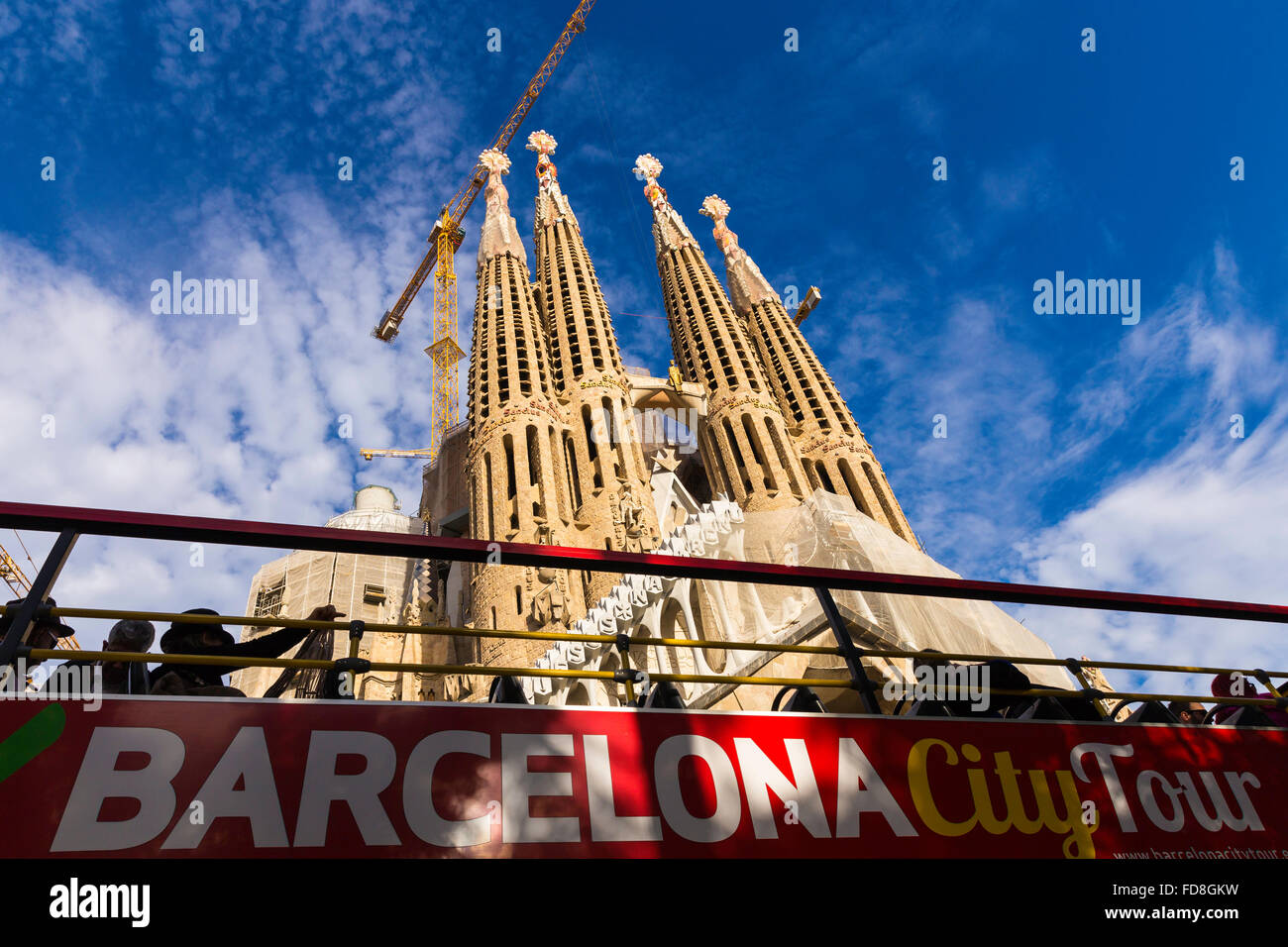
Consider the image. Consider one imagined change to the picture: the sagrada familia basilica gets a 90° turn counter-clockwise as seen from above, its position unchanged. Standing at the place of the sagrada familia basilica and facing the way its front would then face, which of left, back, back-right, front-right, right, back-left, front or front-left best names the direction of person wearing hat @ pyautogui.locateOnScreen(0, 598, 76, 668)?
back-right

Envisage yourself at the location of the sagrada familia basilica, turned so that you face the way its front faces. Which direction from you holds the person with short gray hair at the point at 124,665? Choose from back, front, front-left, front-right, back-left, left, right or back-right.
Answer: front-right

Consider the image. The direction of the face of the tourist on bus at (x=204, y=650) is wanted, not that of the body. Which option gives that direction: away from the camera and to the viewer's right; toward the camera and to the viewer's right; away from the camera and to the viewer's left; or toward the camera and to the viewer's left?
away from the camera and to the viewer's right

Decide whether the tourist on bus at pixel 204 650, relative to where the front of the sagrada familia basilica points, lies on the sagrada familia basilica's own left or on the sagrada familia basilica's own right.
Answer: on the sagrada familia basilica's own right

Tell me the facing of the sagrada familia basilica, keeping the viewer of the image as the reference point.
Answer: facing the viewer and to the right of the viewer
